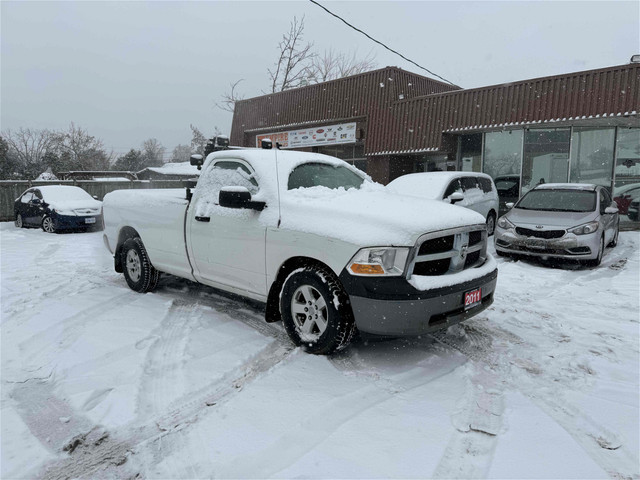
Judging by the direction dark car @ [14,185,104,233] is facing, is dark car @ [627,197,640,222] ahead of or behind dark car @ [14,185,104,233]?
ahead

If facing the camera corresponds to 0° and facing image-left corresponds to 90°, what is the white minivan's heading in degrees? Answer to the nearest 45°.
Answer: approximately 45°

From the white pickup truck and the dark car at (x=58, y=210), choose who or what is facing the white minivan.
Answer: the dark car

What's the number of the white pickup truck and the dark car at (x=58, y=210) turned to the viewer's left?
0

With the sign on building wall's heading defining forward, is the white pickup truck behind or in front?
in front

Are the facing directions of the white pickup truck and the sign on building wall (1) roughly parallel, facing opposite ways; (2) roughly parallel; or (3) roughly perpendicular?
roughly perpendicular

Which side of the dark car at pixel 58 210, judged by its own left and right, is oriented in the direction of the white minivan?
front

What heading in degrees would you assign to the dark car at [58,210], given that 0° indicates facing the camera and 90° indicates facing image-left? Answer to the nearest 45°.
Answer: approximately 315°

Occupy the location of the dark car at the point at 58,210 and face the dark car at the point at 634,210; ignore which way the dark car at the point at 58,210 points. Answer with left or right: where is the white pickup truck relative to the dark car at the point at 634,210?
right

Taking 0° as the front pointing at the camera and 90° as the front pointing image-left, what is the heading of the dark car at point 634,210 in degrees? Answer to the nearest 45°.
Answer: approximately 45°

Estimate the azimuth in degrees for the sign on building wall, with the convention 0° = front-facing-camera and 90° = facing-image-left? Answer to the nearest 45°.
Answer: approximately 45°

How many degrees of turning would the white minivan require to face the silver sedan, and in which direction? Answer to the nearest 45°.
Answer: approximately 90° to its left

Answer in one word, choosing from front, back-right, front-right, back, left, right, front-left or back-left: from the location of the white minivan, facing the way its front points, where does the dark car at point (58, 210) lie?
front-right

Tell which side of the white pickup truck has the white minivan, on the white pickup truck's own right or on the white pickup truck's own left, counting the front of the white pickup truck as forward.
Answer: on the white pickup truck's own left
